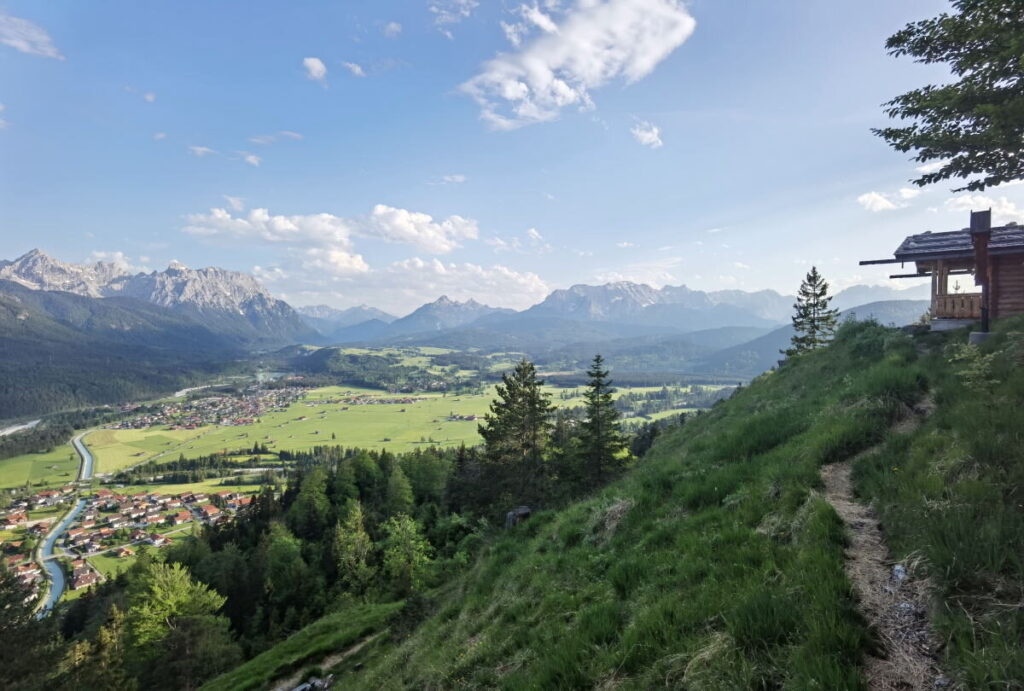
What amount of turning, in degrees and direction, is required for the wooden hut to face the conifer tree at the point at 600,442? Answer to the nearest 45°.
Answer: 0° — it already faces it

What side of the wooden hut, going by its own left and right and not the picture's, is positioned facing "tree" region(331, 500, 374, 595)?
front

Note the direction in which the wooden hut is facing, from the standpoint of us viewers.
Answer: facing to the left of the viewer

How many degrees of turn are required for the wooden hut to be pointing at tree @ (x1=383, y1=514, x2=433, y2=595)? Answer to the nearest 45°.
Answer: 0° — it already faces it

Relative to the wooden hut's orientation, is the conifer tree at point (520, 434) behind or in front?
in front

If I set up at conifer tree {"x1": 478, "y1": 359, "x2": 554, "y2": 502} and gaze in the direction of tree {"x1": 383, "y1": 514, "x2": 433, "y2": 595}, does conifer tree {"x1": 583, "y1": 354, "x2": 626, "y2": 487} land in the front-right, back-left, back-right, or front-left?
back-left
